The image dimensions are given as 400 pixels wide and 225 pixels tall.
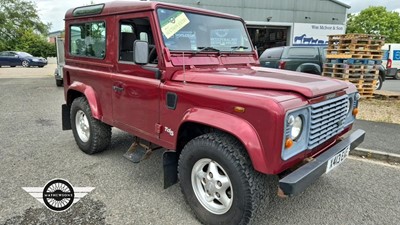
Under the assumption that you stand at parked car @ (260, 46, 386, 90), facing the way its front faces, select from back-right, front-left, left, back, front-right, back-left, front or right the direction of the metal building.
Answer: front-left

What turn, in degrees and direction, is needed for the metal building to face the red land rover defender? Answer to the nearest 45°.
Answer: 0° — it already faces it

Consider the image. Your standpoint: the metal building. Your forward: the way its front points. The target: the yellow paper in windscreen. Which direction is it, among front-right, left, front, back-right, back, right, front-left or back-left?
front

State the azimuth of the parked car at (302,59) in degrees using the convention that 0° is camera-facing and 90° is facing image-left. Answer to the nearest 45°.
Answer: approximately 225°

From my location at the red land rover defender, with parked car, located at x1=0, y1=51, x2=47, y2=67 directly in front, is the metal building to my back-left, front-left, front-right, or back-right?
front-right

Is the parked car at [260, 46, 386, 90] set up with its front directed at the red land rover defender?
no

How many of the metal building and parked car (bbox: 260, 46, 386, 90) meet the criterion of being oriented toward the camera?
1

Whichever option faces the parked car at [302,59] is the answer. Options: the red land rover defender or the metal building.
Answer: the metal building

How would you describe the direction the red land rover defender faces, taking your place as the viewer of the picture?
facing the viewer and to the right of the viewer

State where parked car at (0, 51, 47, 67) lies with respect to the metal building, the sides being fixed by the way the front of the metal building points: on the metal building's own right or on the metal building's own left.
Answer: on the metal building's own right

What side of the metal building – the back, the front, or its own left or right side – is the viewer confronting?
front

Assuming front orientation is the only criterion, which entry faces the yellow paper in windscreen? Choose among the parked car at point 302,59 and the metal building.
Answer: the metal building

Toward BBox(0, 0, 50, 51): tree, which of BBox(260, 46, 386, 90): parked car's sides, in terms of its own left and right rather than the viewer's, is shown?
left

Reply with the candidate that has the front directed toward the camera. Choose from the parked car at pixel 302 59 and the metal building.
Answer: the metal building

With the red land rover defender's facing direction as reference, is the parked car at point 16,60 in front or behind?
behind

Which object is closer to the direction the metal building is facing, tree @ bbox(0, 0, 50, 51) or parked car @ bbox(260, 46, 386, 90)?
the parked car

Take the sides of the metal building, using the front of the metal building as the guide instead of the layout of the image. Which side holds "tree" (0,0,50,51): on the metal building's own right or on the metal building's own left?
on the metal building's own right
